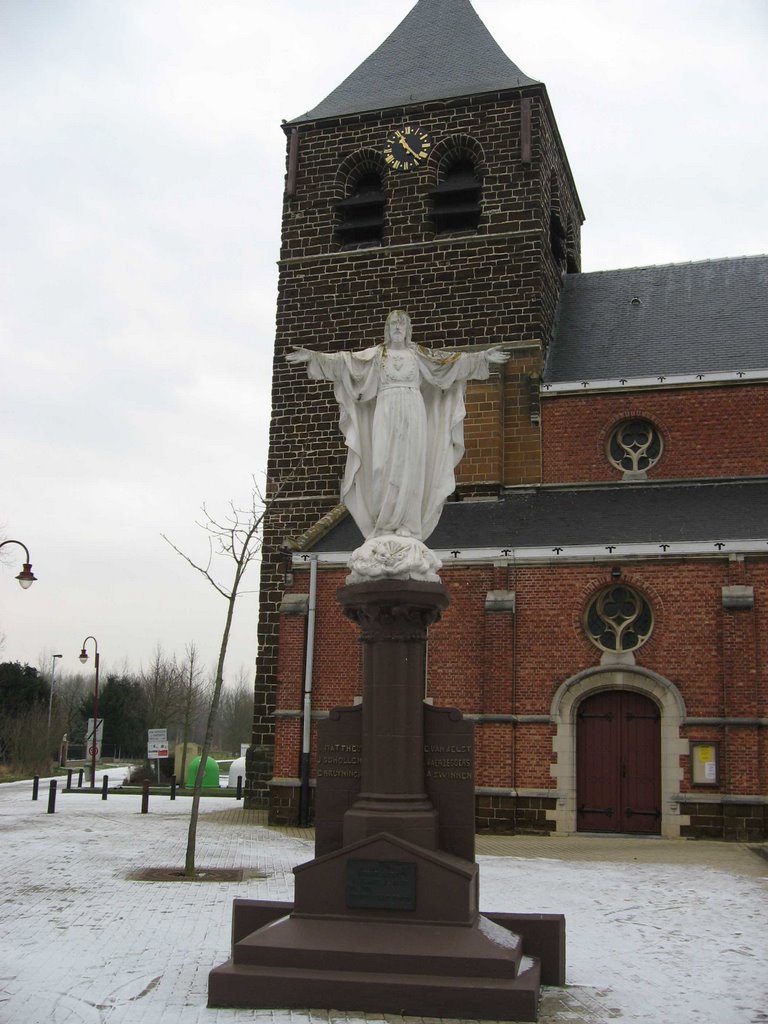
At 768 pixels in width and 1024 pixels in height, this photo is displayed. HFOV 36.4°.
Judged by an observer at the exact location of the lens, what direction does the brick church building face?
facing the viewer

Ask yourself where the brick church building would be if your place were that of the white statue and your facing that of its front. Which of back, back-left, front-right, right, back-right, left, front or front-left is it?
back

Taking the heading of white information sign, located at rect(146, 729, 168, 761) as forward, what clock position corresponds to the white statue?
The white statue is roughly at 12 o'clock from the white information sign.

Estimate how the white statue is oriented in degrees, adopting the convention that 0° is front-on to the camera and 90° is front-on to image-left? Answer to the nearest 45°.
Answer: approximately 0°
